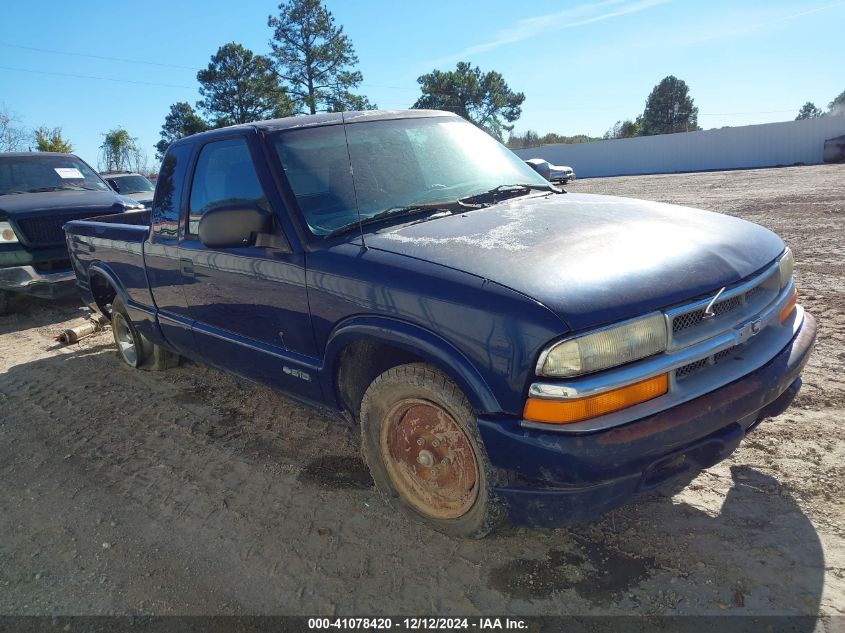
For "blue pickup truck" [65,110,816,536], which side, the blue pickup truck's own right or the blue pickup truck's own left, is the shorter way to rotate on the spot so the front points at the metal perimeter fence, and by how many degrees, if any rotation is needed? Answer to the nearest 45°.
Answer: approximately 90° to the blue pickup truck's own left

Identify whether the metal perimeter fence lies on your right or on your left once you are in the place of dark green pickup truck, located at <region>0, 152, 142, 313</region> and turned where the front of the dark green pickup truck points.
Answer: on your left

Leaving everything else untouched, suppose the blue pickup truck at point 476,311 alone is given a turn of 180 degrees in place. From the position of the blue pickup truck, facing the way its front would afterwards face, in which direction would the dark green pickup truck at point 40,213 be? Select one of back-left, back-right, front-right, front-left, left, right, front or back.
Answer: front

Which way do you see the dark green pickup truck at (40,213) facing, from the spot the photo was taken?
facing the viewer and to the right of the viewer
